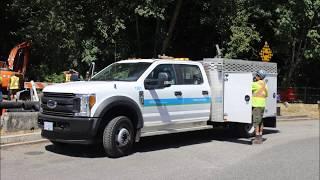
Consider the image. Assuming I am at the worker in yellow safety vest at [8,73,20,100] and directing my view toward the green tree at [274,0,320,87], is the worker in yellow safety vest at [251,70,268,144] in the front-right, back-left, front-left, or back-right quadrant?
front-right

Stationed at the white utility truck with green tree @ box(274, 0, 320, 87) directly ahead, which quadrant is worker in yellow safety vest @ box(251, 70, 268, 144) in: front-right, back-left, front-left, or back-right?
front-right

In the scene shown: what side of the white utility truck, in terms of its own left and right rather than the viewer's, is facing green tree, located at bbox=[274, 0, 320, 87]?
back
